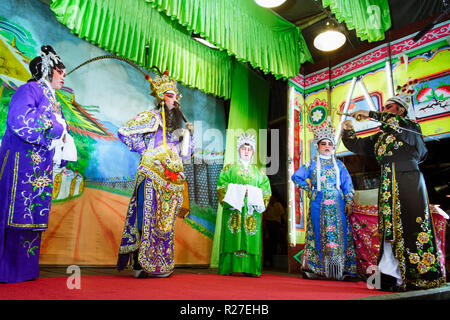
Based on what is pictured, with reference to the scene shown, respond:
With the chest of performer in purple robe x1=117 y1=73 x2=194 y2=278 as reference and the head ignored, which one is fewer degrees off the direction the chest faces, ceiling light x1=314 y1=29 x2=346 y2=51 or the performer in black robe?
the performer in black robe

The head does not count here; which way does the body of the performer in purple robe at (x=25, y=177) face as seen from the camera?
to the viewer's right

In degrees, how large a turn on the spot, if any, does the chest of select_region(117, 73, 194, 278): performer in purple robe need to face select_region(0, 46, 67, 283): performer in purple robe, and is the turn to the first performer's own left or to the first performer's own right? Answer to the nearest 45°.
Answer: approximately 90° to the first performer's own right

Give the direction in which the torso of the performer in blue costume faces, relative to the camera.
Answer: toward the camera

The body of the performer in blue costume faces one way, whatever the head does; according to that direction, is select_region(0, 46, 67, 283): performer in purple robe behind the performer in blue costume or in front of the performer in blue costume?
in front

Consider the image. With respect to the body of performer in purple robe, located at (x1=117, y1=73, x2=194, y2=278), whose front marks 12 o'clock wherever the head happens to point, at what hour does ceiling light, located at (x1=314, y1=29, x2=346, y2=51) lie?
The ceiling light is roughly at 10 o'clock from the performer in purple robe.

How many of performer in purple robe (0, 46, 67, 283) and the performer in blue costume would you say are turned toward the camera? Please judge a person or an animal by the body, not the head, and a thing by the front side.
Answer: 1

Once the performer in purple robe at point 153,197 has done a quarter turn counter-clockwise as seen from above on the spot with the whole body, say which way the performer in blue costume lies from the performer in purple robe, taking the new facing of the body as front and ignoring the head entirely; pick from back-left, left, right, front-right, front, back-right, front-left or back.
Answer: front-right

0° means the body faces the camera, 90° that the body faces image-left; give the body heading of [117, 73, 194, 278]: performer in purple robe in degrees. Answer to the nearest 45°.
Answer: approximately 315°

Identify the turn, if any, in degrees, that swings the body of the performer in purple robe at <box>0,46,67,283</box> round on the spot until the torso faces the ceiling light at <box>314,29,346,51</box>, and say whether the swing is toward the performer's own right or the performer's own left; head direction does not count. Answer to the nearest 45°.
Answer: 0° — they already face it
